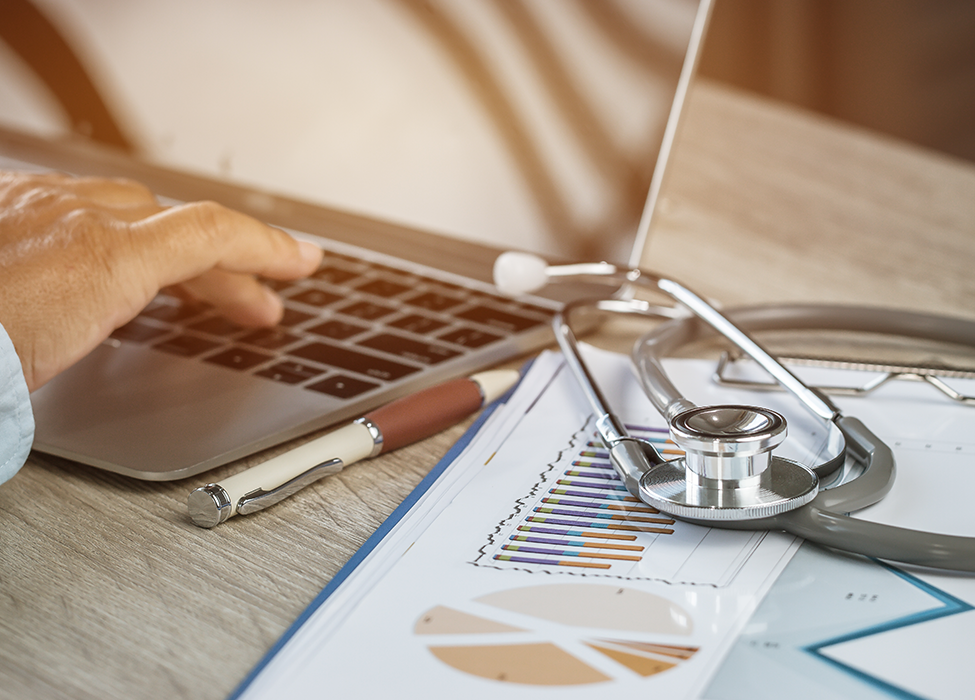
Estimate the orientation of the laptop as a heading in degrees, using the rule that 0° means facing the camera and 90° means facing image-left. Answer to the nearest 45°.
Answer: approximately 45°
